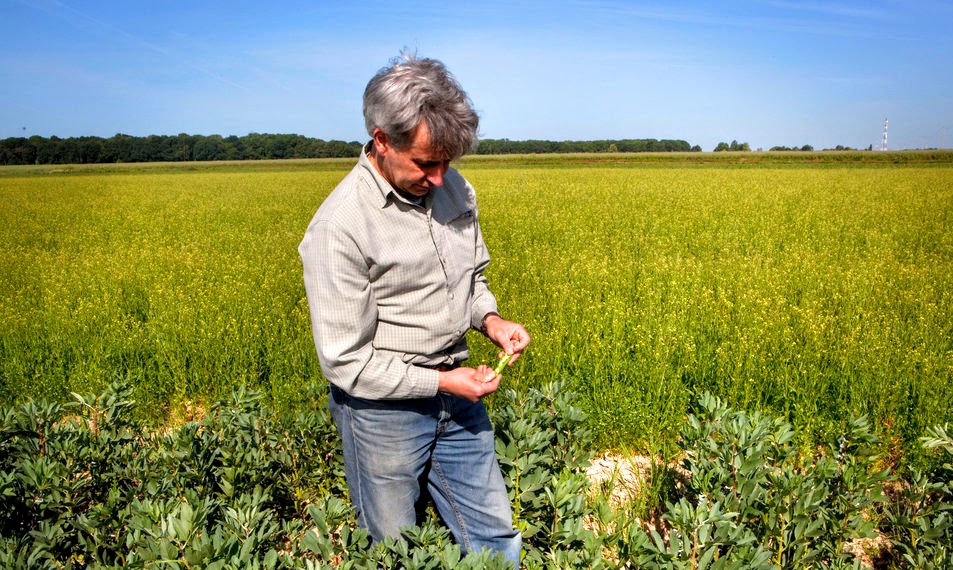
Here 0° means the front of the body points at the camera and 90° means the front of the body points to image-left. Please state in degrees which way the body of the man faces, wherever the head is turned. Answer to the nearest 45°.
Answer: approximately 315°
